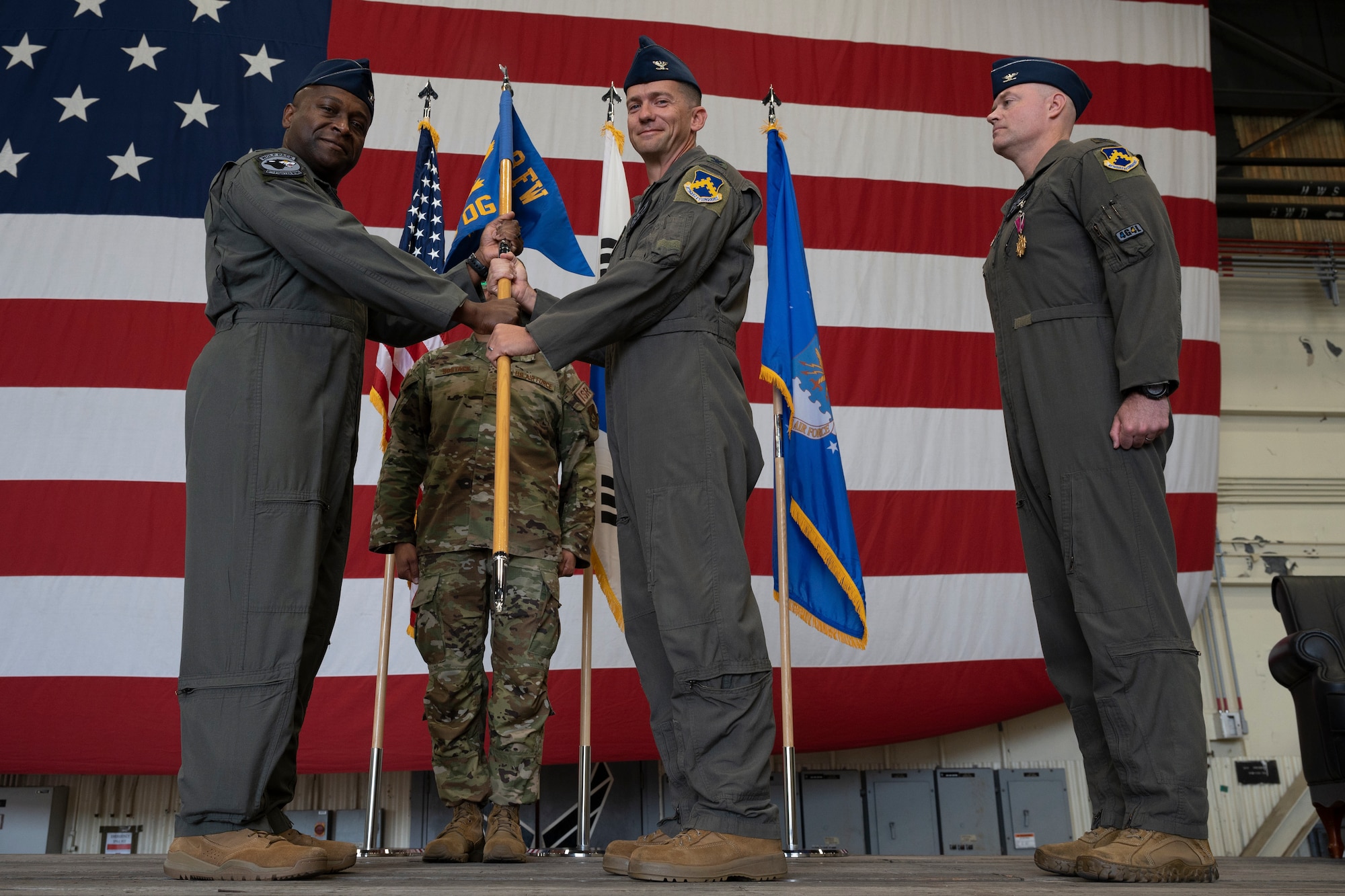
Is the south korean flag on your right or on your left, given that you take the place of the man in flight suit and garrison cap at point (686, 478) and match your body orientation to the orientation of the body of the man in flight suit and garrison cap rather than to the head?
on your right

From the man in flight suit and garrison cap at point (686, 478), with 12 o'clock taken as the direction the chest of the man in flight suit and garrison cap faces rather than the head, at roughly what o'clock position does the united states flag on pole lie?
The united states flag on pole is roughly at 2 o'clock from the man in flight suit and garrison cap.

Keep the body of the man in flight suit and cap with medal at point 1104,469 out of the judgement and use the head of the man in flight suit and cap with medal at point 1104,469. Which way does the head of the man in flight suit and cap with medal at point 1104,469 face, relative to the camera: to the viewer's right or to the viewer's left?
to the viewer's left

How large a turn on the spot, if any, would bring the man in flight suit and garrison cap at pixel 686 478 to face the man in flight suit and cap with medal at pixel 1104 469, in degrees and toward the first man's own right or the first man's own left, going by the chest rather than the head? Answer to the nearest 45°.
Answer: approximately 180°

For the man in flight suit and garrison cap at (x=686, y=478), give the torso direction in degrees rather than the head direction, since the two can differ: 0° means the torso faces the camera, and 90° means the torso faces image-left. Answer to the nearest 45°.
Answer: approximately 90°
